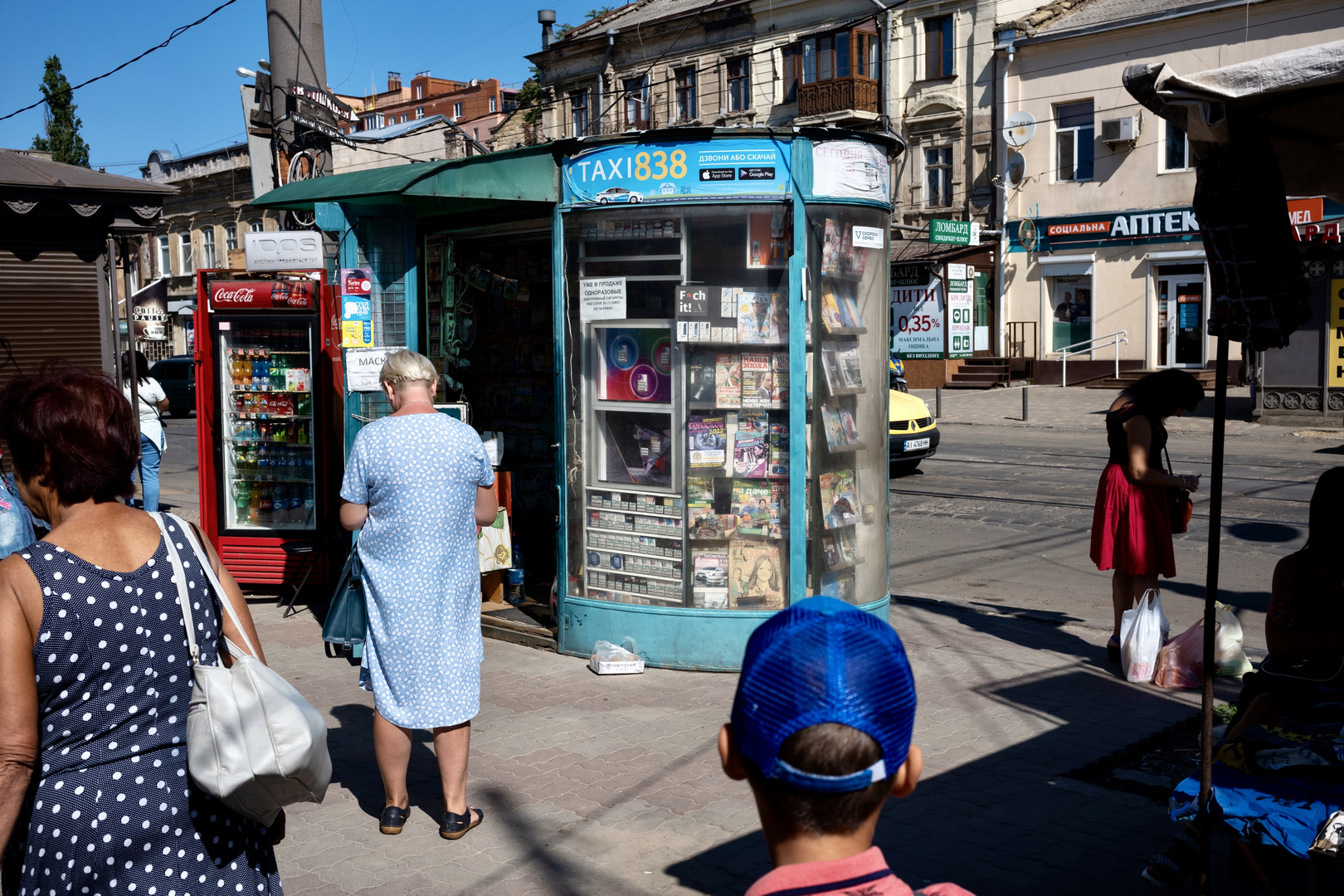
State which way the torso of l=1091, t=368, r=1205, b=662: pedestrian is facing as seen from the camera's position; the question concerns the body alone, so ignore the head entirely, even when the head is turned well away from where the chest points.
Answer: to the viewer's right

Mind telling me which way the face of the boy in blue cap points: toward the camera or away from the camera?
away from the camera

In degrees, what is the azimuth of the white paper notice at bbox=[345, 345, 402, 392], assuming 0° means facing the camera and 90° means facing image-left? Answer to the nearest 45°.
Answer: approximately 0°

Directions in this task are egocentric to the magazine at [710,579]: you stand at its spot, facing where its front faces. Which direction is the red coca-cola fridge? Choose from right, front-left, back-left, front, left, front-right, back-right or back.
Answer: back-right

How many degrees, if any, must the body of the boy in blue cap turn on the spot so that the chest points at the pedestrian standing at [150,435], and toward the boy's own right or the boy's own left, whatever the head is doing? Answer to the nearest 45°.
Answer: approximately 45° to the boy's own left

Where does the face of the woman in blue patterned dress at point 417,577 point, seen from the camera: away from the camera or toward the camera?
away from the camera

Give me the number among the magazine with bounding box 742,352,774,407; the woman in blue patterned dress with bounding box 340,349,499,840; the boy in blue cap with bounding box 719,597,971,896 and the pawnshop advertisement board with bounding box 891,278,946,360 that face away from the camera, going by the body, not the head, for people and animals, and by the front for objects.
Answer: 2

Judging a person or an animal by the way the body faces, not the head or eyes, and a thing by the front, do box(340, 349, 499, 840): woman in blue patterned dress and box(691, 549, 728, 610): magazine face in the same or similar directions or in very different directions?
very different directions

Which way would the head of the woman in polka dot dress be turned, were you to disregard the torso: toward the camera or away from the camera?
away from the camera
